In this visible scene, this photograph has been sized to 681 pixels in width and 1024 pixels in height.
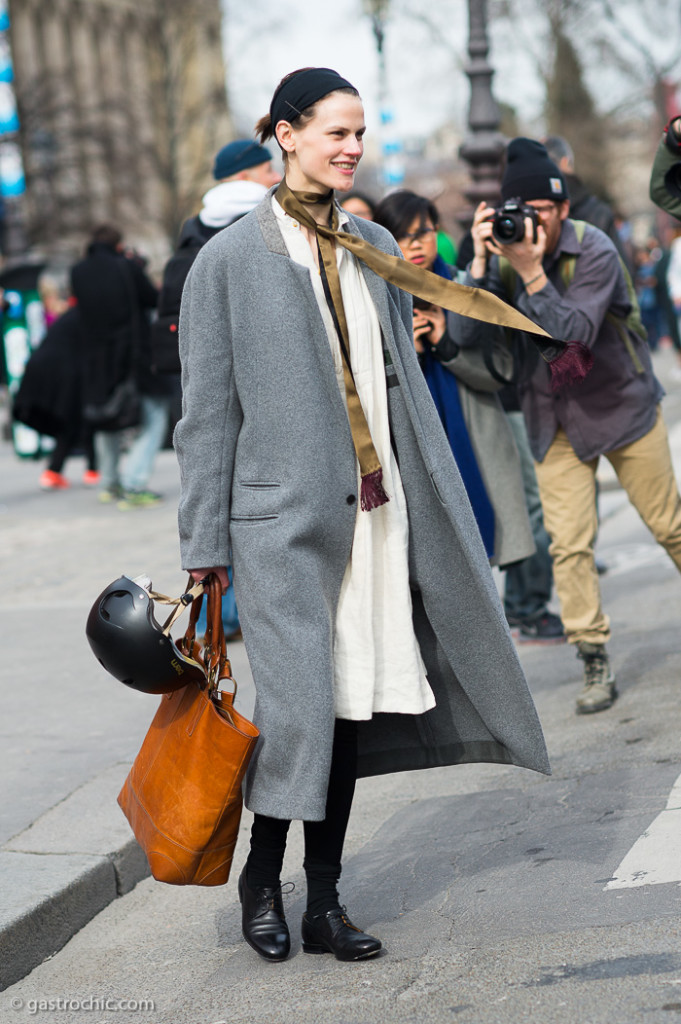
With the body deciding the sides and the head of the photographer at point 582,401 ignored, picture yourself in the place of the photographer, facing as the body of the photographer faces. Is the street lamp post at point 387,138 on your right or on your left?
on your right

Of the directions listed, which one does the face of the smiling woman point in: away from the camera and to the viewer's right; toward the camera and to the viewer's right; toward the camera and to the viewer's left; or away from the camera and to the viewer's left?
toward the camera and to the viewer's right

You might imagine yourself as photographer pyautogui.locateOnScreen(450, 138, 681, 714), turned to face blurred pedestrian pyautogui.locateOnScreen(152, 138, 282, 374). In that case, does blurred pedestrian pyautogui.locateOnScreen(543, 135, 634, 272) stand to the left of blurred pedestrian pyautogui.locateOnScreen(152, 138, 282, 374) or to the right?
right

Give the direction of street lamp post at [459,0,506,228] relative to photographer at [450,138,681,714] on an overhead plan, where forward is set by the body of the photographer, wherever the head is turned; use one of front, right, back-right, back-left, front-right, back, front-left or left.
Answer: back-right

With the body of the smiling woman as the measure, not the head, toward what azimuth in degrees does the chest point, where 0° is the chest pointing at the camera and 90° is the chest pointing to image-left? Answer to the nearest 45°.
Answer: approximately 315°

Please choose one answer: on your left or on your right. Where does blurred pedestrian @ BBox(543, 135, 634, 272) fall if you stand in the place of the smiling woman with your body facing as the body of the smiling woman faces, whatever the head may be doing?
on your left

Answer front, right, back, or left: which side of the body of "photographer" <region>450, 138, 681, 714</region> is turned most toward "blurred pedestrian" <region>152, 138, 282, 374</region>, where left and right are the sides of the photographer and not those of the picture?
right

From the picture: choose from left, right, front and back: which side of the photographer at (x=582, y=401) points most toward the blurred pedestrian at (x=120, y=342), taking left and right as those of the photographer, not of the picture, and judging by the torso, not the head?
right

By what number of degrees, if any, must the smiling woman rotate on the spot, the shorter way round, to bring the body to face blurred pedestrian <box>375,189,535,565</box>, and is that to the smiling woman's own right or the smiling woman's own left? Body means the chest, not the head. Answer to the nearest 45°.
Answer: approximately 135° to the smiling woman's own left

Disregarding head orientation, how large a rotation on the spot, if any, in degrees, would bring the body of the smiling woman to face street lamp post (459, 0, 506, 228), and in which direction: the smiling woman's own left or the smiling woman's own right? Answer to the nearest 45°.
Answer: approximately 135° to the smiling woman's own left
